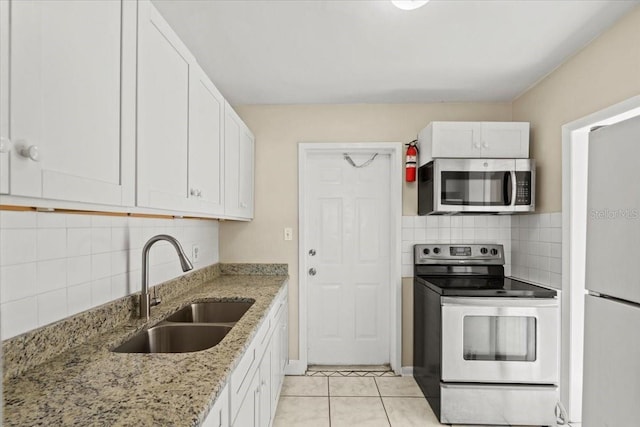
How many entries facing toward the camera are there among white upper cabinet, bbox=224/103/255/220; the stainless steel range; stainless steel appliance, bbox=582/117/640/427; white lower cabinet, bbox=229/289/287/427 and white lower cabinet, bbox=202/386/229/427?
1

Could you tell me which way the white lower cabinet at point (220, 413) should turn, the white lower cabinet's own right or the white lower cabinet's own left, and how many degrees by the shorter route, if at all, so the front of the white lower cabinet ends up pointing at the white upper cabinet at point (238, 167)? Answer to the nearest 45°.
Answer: approximately 90° to the white lower cabinet's own left

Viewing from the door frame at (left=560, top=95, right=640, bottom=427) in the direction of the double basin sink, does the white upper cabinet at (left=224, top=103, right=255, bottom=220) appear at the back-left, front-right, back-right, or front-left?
front-right

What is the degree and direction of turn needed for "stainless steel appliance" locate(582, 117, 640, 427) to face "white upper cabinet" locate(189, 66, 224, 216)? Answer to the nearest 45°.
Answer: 0° — it already faces it

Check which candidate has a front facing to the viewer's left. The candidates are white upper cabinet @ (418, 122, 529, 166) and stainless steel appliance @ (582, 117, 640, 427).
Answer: the stainless steel appliance

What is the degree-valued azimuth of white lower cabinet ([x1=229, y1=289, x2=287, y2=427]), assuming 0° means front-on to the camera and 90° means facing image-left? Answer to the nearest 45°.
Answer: approximately 270°

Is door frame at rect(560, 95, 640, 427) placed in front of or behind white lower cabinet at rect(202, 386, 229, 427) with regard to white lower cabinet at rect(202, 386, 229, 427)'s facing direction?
in front

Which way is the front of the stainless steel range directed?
toward the camera

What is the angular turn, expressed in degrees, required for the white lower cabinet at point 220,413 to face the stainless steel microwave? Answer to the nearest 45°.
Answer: approximately 45° to its left

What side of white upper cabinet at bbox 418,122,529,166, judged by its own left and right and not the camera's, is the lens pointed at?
front

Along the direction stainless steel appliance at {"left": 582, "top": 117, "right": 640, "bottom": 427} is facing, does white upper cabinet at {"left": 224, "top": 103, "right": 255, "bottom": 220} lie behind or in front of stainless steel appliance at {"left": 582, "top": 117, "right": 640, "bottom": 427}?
in front

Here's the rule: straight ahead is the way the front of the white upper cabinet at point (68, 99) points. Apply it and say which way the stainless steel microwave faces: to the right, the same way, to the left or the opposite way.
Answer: to the right

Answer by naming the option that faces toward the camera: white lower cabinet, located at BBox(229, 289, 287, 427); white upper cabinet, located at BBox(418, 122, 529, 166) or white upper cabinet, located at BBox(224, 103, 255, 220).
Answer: white upper cabinet, located at BBox(418, 122, 529, 166)

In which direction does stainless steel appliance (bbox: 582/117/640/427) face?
to the viewer's left

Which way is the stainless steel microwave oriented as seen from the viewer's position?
toward the camera

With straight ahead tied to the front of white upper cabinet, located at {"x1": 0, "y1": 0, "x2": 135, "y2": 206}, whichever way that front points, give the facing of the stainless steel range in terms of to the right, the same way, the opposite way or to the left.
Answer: to the right

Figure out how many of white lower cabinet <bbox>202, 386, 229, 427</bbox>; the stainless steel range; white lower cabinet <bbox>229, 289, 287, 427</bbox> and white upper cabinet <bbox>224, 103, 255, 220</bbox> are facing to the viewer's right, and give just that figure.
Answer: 3

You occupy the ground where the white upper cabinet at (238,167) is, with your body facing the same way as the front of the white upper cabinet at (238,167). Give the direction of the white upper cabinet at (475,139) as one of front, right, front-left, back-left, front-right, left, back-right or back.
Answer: front
